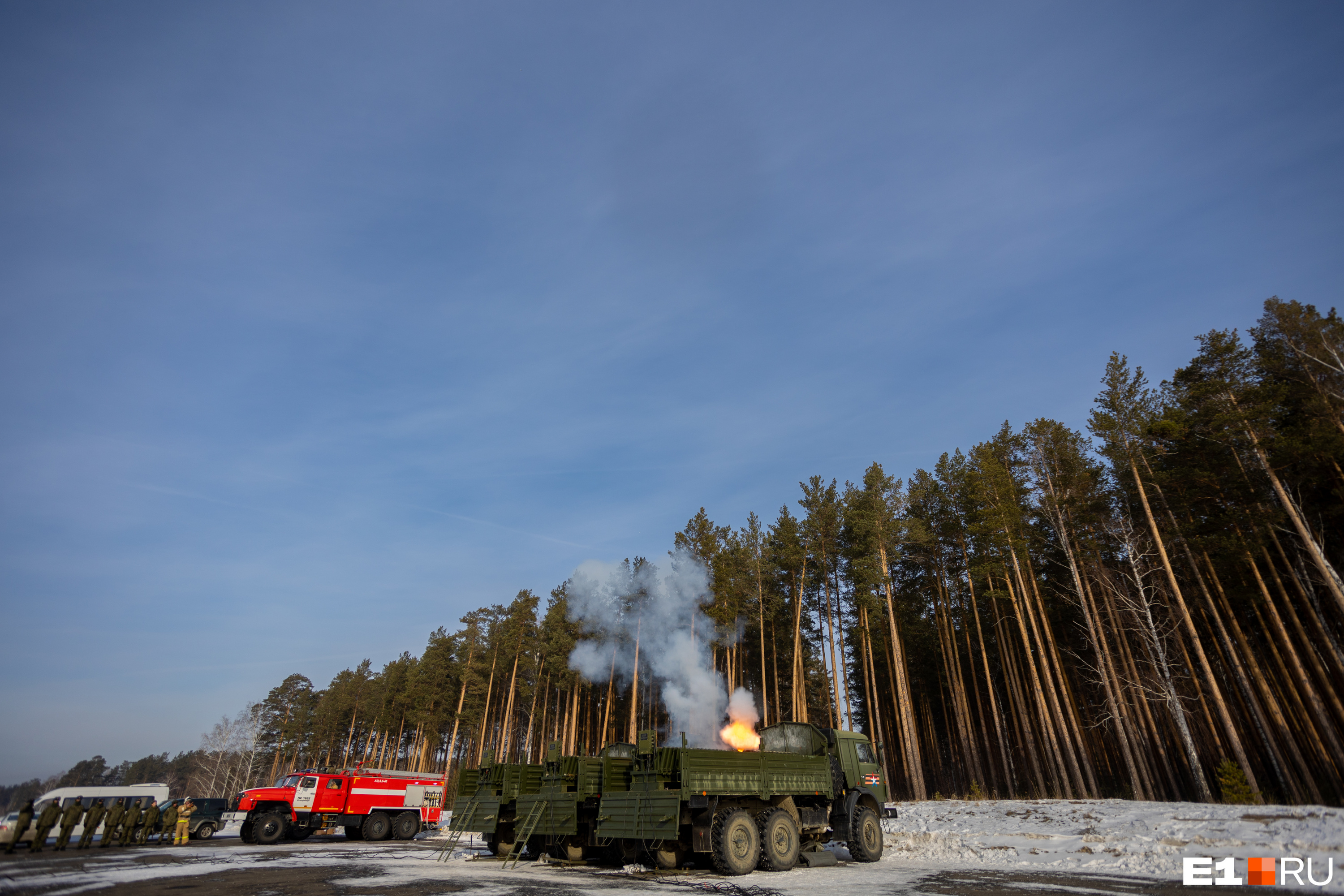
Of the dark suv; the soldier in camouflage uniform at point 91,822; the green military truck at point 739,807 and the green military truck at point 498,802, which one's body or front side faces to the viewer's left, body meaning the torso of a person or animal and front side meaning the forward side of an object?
the dark suv

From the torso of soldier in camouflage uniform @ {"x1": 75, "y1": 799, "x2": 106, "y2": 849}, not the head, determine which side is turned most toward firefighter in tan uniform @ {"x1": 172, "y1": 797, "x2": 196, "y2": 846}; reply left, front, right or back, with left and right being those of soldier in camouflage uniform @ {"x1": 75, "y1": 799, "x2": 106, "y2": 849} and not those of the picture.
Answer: left

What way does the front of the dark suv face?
to the viewer's left

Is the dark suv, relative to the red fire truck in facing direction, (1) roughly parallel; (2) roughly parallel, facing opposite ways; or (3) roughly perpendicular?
roughly parallel

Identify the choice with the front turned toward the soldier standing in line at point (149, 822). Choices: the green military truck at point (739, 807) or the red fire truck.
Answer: the red fire truck

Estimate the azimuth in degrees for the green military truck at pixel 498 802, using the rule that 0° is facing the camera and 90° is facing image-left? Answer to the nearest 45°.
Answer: approximately 225°

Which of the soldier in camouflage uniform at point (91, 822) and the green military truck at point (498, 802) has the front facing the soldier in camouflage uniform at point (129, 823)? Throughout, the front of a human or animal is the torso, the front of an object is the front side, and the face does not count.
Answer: the soldier in camouflage uniform at point (91, 822)

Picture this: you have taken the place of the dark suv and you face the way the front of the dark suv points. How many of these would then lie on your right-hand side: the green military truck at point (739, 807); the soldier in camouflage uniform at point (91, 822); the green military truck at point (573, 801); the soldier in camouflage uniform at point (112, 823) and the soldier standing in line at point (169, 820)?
0

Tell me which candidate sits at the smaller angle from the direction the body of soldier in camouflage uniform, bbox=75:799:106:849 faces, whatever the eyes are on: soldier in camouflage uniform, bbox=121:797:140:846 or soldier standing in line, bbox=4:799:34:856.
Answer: the soldier in camouflage uniform

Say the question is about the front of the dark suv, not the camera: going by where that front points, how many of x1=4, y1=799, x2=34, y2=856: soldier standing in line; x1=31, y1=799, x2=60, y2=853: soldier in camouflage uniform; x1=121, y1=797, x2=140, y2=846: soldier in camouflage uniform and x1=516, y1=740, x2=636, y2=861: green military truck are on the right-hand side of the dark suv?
0

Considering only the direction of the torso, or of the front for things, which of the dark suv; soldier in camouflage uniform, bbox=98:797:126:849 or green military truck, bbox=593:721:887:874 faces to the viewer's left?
the dark suv

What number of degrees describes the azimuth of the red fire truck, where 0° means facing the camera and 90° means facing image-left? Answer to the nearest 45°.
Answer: approximately 90°

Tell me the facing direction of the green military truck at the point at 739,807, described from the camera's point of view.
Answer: facing away from the viewer and to the right of the viewer

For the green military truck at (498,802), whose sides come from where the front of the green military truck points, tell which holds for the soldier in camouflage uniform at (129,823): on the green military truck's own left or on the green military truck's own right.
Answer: on the green military truck's own left
